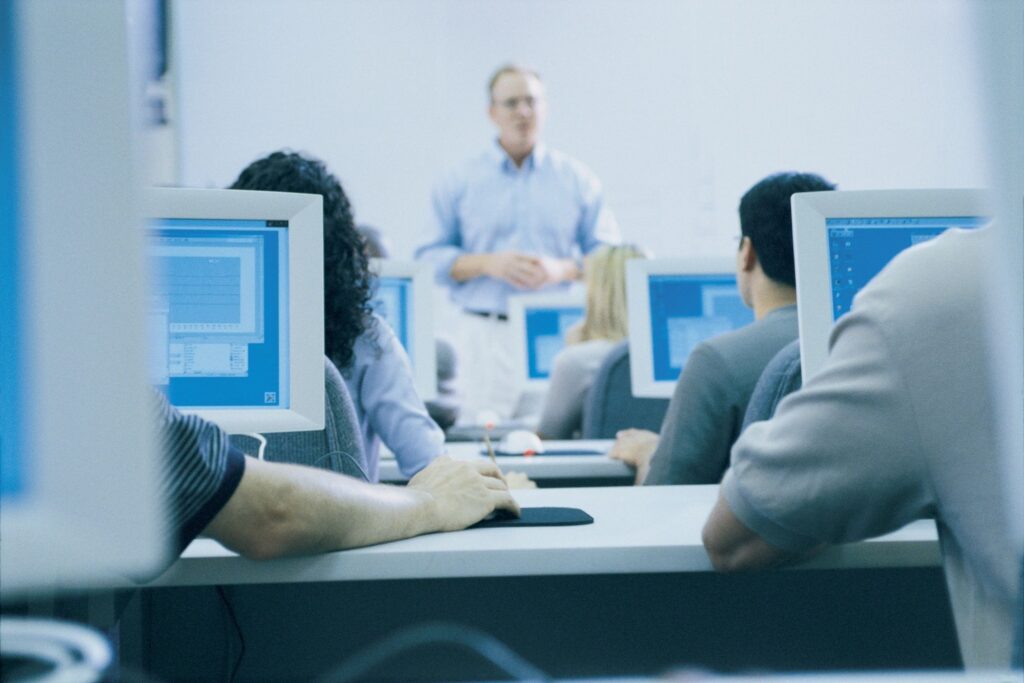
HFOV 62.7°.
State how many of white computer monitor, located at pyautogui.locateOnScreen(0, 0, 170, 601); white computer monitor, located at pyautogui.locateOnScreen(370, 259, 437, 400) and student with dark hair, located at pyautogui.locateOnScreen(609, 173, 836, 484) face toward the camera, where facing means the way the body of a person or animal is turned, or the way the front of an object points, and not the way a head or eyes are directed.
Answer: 2

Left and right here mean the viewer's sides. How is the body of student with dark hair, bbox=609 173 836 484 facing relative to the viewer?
facing away from the viewer and to the left of the viewer

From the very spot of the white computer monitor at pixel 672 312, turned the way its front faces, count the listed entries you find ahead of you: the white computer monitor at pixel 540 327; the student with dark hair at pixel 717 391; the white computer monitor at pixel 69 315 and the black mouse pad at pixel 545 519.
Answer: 3

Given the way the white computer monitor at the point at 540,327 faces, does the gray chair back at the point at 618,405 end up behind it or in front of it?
in front

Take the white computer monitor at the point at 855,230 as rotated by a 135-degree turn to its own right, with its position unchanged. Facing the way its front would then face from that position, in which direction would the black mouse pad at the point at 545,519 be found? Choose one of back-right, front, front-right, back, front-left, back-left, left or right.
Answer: left

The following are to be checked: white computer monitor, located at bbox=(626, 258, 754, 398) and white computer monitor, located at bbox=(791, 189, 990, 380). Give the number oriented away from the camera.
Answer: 0

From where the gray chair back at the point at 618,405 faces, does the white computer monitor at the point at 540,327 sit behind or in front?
in front

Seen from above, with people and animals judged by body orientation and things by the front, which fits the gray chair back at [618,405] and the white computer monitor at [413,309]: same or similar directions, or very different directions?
very different directions

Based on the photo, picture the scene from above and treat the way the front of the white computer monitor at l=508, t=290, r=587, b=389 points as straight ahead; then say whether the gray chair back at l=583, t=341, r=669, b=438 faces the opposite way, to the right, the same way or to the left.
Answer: the opposite way

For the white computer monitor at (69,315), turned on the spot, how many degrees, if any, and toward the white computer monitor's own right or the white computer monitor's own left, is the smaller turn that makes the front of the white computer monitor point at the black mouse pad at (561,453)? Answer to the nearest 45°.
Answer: approximately 135° to the white computer monitor's own left

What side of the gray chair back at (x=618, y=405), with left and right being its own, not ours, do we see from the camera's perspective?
back
